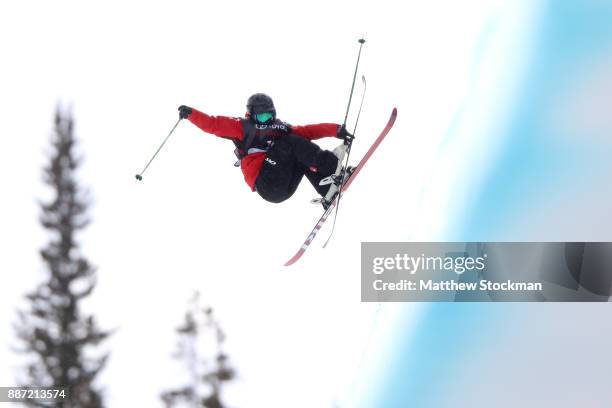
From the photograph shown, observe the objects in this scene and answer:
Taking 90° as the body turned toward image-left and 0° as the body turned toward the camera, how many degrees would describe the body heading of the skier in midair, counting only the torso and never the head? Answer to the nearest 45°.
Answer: approximately 315°
